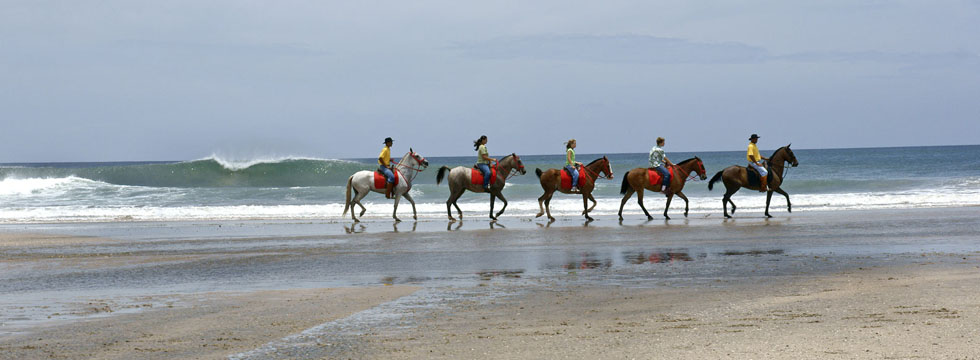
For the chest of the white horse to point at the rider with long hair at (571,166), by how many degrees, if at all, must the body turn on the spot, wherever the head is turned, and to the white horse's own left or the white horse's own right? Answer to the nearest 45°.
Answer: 0° — it already faces them

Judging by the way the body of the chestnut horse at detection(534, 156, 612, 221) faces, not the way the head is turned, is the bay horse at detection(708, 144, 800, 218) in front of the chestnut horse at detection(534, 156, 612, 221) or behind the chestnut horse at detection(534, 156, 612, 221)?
in front

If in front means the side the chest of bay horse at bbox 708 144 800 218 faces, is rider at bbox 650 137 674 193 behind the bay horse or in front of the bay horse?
behind

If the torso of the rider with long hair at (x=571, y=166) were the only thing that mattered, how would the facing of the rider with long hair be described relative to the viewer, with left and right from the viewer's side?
facing to the right of the viewer

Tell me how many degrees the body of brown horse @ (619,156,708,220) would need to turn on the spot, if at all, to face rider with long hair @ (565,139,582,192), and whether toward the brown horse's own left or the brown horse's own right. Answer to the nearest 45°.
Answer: approximately 180°

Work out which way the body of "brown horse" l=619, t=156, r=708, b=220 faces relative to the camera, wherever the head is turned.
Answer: to the viewer's right

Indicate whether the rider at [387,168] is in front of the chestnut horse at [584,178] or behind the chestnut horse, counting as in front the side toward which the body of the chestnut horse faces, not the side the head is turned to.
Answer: behind

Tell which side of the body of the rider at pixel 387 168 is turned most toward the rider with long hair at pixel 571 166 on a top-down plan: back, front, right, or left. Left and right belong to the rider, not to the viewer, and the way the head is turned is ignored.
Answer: front

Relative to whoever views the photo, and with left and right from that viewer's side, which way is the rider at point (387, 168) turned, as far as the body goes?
facing to the right of the viewer

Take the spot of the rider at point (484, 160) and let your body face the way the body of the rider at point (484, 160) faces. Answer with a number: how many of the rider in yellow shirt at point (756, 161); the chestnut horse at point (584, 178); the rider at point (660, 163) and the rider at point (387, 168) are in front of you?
3

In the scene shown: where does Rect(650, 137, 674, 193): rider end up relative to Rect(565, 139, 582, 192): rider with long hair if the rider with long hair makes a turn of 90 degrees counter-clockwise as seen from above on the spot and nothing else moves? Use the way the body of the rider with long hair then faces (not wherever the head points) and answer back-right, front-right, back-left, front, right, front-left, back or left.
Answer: right

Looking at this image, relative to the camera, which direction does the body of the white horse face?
to the viewer's right

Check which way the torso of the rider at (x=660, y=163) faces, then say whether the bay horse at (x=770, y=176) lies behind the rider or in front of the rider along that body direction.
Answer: in front

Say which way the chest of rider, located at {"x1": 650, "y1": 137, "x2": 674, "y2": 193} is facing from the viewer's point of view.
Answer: to the viewer's right

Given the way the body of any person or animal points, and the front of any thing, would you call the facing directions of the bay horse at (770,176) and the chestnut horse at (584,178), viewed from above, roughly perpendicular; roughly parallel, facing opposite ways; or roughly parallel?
roughly parallel

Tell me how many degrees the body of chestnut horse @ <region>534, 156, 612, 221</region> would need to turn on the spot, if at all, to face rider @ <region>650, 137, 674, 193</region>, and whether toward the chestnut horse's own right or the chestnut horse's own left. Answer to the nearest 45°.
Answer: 0° — it already faces them

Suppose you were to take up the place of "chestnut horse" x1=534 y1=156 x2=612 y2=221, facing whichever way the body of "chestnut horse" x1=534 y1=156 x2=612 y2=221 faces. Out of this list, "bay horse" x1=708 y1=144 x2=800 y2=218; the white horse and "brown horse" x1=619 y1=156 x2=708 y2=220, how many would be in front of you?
2

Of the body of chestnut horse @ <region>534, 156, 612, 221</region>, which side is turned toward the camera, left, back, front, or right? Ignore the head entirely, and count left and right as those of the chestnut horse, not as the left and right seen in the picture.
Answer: right

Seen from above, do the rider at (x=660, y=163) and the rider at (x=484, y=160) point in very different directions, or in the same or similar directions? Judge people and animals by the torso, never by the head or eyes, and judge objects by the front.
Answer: same or similar directions

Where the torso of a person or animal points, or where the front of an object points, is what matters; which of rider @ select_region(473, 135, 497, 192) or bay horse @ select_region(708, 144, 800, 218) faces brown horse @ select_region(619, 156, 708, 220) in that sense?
the rider

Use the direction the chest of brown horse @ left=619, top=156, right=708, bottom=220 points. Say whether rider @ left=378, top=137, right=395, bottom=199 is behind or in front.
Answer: behind
